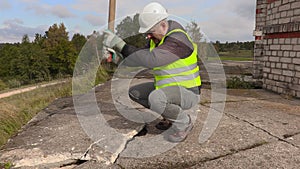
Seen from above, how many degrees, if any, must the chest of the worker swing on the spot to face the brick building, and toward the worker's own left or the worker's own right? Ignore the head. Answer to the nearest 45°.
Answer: approximately 135° to the worker's own right

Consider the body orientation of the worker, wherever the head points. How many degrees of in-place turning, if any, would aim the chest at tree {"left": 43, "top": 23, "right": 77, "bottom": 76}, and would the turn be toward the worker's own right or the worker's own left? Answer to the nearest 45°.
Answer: approximately 90° to the worker's own right

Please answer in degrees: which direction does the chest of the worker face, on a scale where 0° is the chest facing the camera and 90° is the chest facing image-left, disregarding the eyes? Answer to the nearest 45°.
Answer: approximately 90°

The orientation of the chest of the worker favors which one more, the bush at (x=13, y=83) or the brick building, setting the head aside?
the bush

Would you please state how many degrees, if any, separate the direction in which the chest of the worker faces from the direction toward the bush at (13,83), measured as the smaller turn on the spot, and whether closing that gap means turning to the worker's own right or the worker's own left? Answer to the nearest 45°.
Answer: approximately 45° to the worker's own right

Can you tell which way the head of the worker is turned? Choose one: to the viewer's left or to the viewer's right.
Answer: to the viewer's left

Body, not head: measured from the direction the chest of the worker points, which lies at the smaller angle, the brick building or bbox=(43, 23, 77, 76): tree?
the tree
